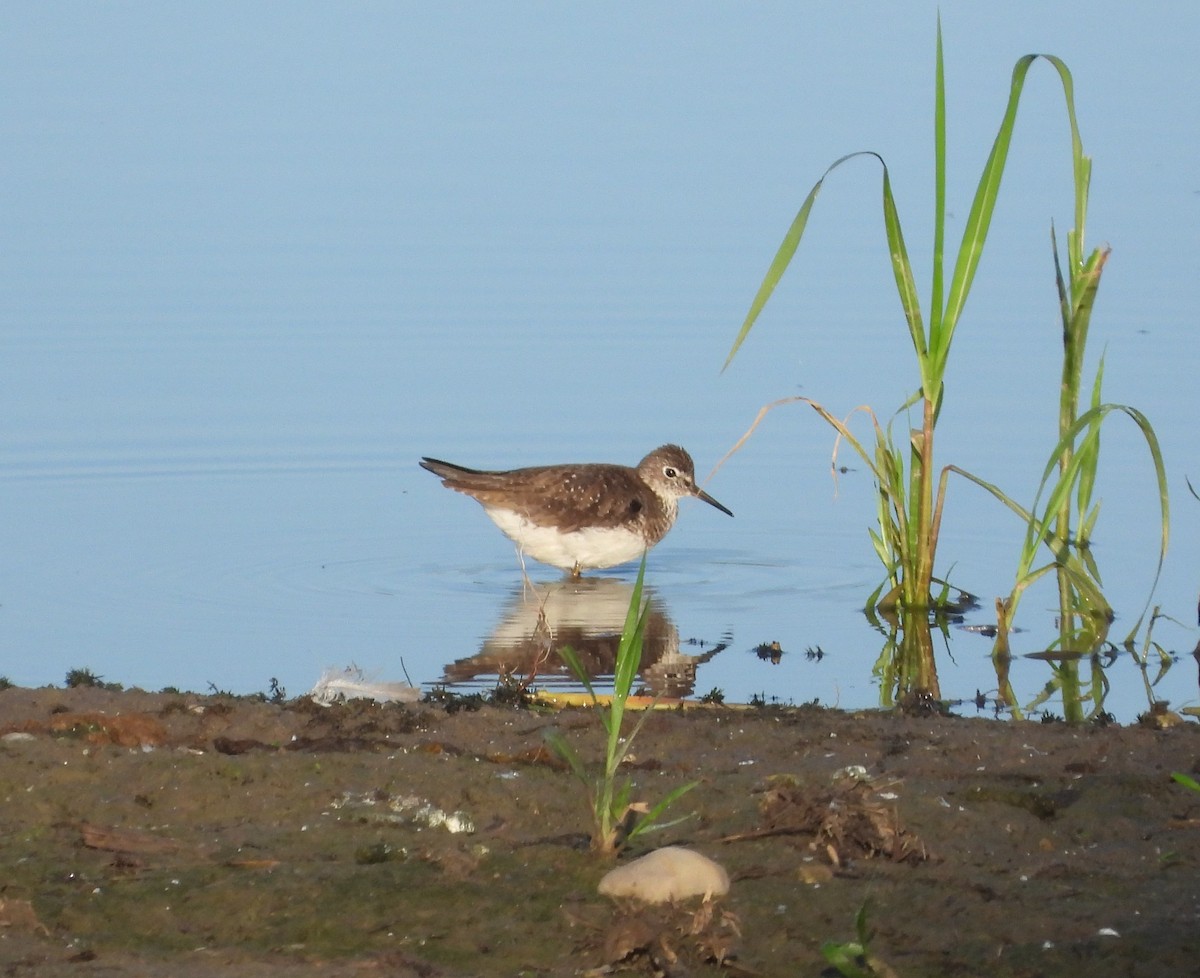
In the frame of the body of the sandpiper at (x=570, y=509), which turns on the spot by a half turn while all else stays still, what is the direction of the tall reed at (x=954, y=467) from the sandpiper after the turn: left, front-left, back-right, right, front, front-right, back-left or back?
back-left

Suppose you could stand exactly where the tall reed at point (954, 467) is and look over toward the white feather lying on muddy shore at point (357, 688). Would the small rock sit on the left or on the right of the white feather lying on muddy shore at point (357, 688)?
left

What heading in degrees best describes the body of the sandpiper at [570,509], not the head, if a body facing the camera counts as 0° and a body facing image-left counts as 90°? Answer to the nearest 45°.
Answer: approximately 270°

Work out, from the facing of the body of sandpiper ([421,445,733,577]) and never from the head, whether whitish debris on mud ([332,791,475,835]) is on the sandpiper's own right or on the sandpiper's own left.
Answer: on the sandpiper's own right

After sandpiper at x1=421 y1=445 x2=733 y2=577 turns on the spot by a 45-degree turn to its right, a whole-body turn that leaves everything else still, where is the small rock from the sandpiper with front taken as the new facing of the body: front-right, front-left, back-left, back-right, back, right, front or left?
front-right
